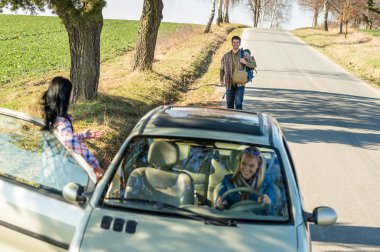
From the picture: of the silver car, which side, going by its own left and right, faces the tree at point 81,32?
back

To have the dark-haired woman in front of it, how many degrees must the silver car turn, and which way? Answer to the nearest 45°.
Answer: approximately 135° to its right

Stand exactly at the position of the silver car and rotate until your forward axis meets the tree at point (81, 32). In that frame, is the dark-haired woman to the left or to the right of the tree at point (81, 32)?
left

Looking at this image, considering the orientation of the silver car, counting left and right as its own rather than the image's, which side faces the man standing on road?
back

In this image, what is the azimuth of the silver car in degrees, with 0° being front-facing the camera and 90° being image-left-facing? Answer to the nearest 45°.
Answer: approximately 0°
